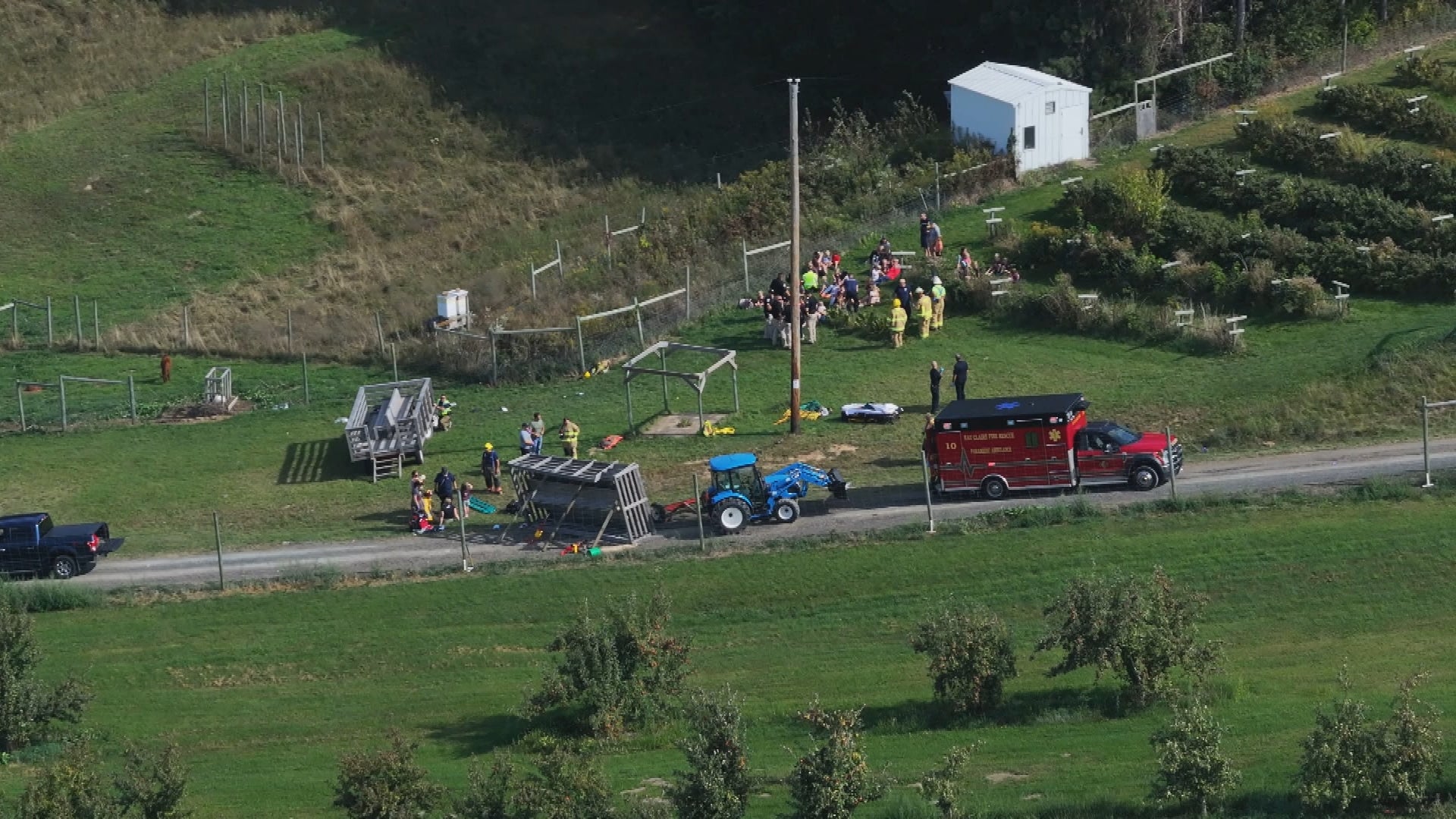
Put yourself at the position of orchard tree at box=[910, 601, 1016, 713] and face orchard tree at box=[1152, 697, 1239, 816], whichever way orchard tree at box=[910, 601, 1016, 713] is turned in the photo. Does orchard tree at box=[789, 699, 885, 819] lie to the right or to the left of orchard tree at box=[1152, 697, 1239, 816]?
right

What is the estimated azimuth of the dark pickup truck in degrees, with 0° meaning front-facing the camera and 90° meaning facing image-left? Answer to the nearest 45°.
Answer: approximately 90°

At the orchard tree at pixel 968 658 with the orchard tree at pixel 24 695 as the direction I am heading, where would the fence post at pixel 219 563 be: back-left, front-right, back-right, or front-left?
front-right

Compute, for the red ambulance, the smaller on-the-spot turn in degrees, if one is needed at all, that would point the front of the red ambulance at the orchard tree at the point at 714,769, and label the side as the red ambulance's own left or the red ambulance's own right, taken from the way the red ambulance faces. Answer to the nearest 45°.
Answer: approximately 90° to the red ambulance's own right

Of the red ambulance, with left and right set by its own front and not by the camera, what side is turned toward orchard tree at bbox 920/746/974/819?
right

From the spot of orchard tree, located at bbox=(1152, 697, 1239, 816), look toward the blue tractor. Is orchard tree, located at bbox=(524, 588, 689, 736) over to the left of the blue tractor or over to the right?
left

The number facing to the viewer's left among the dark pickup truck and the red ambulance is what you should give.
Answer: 1

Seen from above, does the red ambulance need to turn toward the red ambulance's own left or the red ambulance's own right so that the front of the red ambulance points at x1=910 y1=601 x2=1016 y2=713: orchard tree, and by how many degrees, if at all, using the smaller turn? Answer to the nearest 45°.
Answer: approximately 90° to the red ambulance's own right

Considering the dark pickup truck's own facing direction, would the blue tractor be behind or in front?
behind

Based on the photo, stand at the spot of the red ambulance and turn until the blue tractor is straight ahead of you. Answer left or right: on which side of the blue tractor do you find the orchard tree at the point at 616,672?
left

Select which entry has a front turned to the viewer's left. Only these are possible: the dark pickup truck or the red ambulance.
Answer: the dark pickup truck

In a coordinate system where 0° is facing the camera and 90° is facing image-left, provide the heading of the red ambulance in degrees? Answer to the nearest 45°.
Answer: approximately 270°

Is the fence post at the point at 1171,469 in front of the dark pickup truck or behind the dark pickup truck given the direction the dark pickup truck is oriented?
behind

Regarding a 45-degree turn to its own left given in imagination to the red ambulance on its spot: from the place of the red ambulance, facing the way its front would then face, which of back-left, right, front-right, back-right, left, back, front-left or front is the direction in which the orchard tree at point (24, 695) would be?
back
